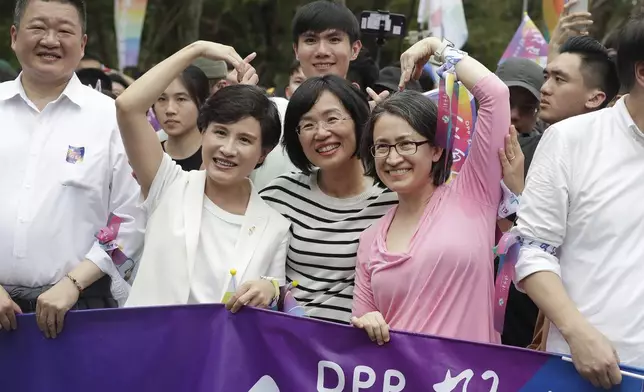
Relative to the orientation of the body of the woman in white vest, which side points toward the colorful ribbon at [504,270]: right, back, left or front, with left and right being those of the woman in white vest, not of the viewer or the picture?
left

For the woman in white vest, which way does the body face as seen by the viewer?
toward the camera

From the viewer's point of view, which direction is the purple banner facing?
toward the camera

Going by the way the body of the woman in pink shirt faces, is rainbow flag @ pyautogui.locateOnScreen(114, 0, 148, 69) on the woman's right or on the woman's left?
on the woman's right

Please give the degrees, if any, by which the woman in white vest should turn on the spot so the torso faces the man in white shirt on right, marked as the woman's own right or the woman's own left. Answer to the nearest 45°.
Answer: approximately 45° to the woman's own left

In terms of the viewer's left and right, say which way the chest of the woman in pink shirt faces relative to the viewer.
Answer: facing the viewer and to the left of the viewer

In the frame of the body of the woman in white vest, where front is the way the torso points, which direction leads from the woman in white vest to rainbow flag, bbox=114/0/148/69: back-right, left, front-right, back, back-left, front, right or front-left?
back

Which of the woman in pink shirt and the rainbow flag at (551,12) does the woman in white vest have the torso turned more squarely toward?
the woman in pink shirt
